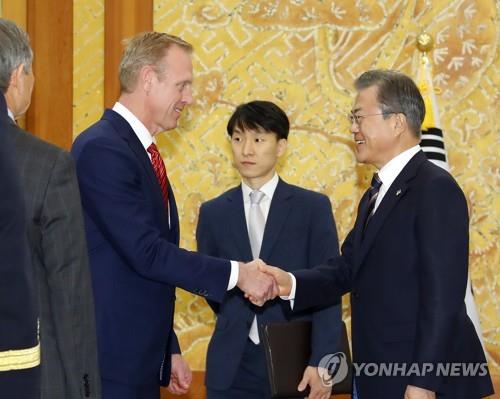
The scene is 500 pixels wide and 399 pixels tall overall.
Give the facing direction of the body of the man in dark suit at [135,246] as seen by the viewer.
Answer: to the viewer's right

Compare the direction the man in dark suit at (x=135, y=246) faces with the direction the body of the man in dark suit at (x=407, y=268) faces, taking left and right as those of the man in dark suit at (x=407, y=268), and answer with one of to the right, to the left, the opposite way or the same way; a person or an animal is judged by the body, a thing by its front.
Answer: the opposite way

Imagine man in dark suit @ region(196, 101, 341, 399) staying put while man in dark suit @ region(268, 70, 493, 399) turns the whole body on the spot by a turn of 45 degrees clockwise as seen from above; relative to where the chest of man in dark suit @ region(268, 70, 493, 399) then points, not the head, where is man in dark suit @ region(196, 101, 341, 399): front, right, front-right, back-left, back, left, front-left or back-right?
front

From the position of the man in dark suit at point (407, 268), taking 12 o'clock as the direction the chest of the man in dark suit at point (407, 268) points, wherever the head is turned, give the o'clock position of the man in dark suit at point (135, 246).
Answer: the man in dark suit at point (135, 246) is roughly at 12 o'clock from the man in dark suit at point (407, 268).

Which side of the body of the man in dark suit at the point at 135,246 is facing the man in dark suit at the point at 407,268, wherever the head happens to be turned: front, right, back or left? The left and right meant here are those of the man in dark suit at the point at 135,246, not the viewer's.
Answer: front

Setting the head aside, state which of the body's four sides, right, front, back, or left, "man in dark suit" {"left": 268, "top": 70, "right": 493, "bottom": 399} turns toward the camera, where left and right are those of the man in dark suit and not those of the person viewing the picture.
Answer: left

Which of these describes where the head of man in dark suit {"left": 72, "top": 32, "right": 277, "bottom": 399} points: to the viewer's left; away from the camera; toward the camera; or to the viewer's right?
to the viewer's right

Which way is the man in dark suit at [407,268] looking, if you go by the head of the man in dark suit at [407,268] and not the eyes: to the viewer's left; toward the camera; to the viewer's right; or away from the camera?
to the viewer's left

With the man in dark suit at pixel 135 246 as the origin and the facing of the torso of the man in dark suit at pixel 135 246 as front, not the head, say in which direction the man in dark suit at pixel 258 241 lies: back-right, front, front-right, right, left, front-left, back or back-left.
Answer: front-left

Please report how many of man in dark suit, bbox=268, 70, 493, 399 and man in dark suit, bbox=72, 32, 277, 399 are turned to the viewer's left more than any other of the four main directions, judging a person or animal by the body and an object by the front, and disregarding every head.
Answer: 1
